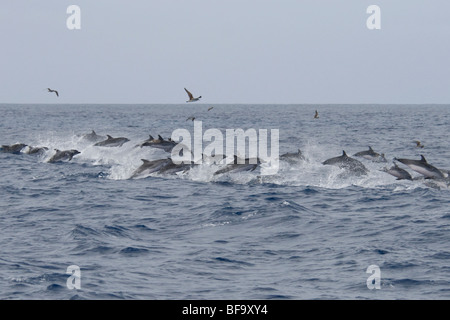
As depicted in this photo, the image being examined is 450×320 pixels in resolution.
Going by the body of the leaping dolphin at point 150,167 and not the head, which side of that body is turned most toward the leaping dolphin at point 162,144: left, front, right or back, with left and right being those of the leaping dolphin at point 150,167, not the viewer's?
left

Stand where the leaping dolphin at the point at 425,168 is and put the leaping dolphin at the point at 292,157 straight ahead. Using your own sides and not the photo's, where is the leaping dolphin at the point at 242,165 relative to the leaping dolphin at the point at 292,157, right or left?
left

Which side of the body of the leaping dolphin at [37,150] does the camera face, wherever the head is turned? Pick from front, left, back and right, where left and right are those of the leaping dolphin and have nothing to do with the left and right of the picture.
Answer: right

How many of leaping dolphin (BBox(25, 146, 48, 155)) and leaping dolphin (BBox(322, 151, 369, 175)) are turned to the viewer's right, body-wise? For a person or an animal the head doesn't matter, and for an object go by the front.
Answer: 2

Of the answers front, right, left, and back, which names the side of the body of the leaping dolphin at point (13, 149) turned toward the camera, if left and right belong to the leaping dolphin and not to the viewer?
right

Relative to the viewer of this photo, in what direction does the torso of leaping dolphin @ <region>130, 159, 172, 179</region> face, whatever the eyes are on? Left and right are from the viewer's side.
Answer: facing to the right of the viewer

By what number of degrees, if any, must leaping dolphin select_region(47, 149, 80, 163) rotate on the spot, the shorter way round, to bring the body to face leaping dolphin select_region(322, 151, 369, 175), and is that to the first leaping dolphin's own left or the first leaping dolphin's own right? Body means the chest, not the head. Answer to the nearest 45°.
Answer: approximately 45° to the first leaping dolphin's own right

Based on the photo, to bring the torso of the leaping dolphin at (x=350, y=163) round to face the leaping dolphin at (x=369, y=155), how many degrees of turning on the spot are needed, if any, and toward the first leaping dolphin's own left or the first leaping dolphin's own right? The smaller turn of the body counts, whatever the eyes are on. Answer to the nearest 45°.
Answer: approximately 90° to the first leaping dolphin's own left

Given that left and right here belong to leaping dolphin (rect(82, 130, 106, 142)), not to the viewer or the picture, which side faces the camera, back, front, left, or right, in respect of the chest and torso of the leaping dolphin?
right

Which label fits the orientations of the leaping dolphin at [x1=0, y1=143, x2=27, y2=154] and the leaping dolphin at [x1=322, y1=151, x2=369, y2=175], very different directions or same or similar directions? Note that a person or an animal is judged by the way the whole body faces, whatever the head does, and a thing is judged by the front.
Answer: same or similar directions

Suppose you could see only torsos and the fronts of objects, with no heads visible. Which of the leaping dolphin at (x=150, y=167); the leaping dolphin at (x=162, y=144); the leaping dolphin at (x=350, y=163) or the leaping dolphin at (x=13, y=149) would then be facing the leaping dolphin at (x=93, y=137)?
the leaping dolphin at (x=13, y=149)
